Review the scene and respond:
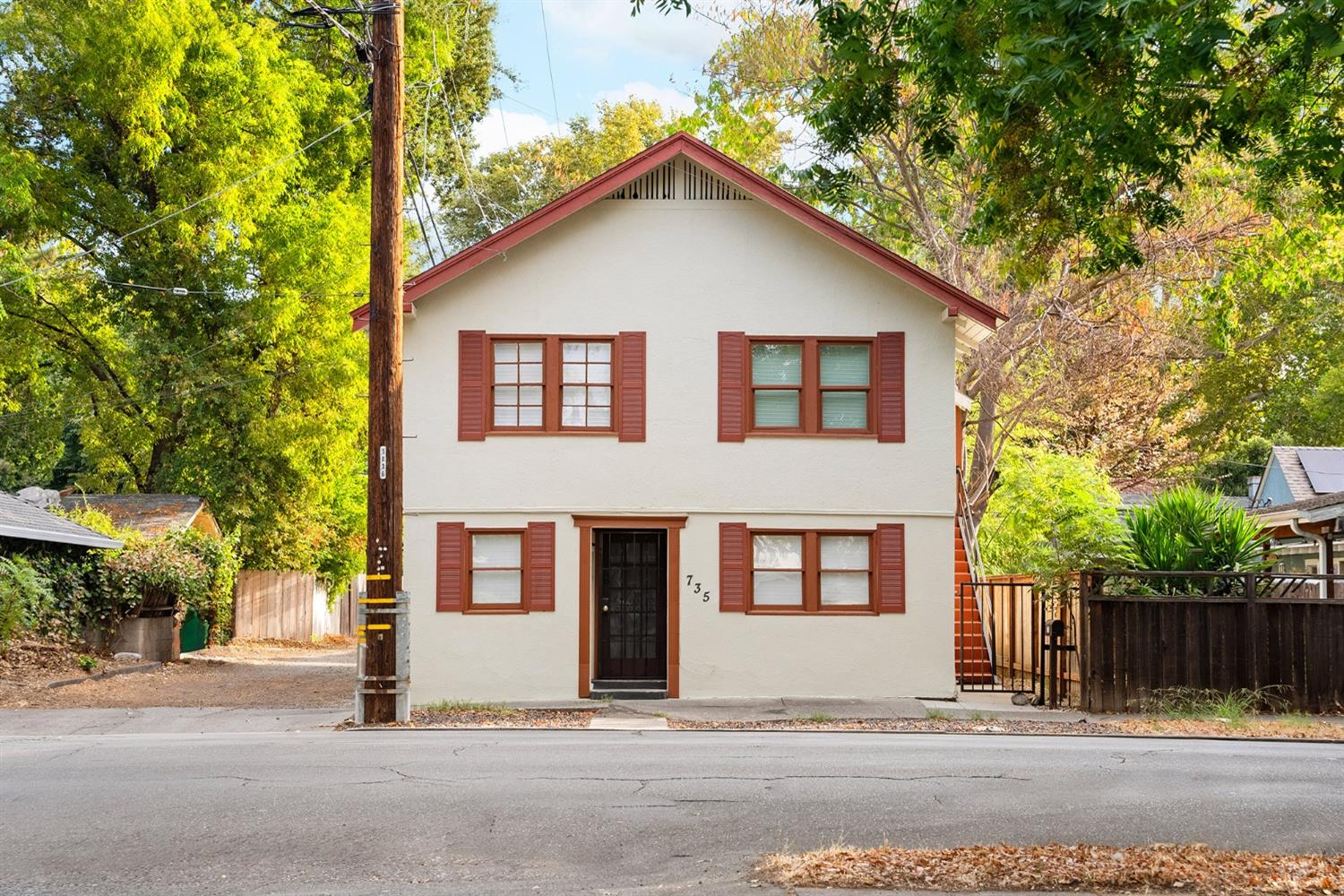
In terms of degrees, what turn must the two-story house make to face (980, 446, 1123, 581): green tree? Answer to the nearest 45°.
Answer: approximately 135° to its left

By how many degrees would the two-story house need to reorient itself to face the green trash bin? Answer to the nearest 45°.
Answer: approximately 135° to its right

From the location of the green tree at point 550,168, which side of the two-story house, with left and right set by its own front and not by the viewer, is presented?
back

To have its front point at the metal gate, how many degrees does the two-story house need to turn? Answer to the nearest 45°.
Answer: approximately 90° to its left

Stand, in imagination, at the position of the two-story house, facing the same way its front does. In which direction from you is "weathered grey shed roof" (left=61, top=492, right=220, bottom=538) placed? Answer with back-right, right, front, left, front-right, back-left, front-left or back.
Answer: back-right

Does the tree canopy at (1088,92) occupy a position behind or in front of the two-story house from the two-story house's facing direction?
in front

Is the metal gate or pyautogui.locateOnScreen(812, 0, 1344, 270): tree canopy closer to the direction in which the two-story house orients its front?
the tree canopy

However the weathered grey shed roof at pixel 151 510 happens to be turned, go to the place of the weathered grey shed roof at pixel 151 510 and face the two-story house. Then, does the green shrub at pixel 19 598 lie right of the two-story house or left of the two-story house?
right

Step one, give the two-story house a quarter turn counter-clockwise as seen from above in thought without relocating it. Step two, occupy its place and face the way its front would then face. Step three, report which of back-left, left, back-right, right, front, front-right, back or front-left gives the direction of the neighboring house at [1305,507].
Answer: front-left

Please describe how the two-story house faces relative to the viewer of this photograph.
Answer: facing the viewer

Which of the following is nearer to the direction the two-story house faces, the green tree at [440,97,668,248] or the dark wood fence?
the dark wood fence

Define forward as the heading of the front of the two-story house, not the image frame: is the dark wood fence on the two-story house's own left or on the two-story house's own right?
on the two-story house's own left

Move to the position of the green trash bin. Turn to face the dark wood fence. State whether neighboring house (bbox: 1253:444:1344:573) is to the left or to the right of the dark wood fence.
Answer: left

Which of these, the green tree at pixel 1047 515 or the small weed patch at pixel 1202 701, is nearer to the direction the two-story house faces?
the small weed patch

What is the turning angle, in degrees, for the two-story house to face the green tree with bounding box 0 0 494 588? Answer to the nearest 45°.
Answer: approximately 135° to its right
